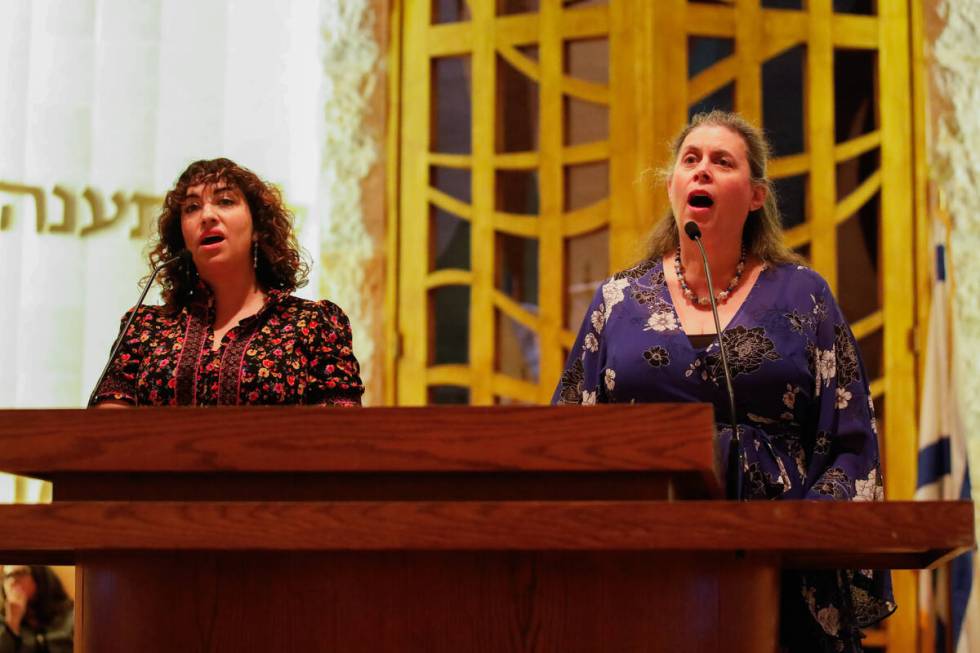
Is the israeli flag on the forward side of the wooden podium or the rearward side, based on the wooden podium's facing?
on the rearward side

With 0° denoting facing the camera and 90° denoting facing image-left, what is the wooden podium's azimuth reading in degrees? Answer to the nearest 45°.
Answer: approximately 0°
